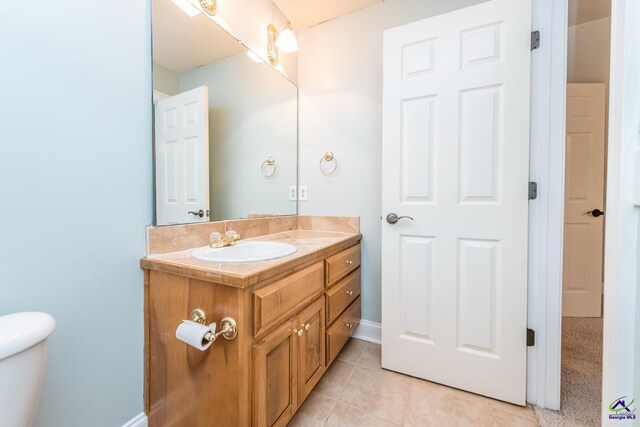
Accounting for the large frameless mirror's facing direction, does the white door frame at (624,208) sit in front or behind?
in front

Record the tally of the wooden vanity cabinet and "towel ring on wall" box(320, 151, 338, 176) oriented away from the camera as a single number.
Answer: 0

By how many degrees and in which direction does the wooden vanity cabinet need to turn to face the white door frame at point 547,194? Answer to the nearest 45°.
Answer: approximately 45° to its left

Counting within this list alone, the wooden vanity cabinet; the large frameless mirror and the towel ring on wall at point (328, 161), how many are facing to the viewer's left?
0

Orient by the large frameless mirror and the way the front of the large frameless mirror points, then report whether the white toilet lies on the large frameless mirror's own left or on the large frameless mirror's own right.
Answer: on the large frameless mirror's own right

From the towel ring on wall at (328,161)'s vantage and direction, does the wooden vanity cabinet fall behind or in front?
in front

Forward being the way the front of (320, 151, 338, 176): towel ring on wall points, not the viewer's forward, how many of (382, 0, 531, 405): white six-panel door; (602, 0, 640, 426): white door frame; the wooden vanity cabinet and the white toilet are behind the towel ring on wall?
0

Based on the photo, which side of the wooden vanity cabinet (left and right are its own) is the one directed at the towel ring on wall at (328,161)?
left

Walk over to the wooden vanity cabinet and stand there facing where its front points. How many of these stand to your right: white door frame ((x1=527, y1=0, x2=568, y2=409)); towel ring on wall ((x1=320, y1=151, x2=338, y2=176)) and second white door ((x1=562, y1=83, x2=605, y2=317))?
0

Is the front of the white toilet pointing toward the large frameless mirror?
no

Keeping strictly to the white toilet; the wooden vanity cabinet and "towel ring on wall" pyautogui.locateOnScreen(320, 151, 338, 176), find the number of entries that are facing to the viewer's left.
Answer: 0

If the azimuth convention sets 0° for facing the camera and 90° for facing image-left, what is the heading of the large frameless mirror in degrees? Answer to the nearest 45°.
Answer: approximately 315°

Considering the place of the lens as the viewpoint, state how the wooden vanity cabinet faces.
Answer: facing the viewer and to the right of the viewer

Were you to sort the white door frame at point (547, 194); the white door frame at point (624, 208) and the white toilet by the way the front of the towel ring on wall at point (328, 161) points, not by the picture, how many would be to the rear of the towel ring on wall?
0

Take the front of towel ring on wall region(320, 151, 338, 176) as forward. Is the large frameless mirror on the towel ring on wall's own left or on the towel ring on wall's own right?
on the towel ring on wall's own right

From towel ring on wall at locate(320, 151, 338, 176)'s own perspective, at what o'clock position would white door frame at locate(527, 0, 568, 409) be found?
The white door frame is roughly at 10 o'clock from the towel ring on wall.

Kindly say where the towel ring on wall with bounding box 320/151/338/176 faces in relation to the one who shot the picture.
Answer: facing the viewer

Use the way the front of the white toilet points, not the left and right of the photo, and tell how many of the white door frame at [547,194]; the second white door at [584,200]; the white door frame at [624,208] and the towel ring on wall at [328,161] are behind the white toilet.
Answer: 0

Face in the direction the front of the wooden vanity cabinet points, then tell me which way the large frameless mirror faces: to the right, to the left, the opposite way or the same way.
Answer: the same way
